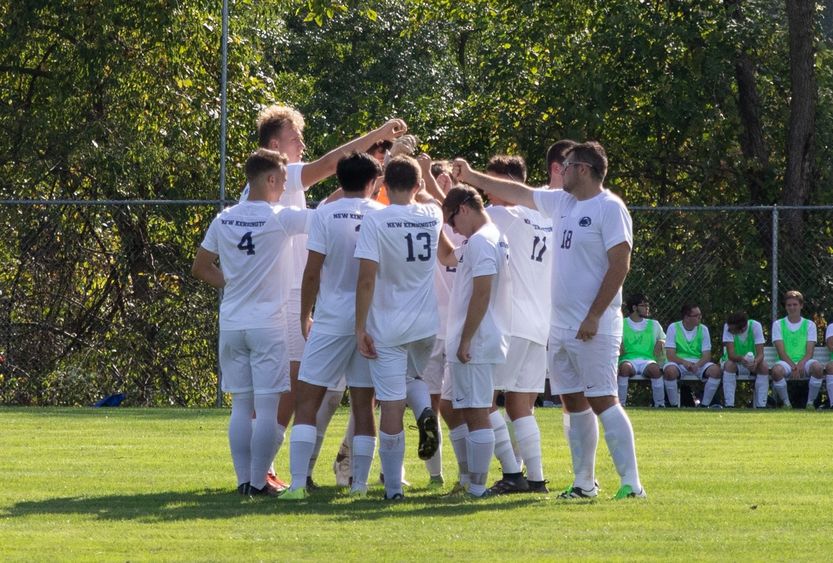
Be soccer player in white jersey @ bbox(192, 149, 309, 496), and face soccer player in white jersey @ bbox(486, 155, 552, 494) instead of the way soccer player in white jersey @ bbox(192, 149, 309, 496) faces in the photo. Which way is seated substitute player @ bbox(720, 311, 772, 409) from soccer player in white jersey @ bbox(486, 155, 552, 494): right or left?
left

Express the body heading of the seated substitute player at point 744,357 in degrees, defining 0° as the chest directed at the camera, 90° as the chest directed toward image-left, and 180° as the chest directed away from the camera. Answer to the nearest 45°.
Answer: approximately 0°

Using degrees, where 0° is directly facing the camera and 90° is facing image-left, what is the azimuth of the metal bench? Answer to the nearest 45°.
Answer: approximately 0°

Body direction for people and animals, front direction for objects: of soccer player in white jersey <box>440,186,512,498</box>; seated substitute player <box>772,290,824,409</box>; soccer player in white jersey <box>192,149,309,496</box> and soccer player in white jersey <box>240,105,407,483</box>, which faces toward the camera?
the seated substitute player

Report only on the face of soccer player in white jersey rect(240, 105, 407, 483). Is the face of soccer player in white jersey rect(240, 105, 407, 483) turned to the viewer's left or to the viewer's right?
to the viewer's right

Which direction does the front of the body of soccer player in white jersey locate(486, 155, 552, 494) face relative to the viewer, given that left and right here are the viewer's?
facing away from the viewer and to the left of the viewer

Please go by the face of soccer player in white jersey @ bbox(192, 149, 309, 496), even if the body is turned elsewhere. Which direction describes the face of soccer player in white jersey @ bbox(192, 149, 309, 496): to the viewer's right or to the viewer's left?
to the viewer's right

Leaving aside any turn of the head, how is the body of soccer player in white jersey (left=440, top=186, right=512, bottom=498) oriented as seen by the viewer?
to the viewer's left

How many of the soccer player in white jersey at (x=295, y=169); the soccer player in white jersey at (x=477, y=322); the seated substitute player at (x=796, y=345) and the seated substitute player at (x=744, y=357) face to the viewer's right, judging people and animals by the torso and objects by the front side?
1

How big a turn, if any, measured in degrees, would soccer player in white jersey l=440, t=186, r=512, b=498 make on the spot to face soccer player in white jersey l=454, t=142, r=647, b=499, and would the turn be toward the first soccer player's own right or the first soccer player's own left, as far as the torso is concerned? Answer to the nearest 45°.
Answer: approximately 180°

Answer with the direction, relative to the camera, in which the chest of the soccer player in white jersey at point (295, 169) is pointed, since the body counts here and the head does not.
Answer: to the viewer's right
